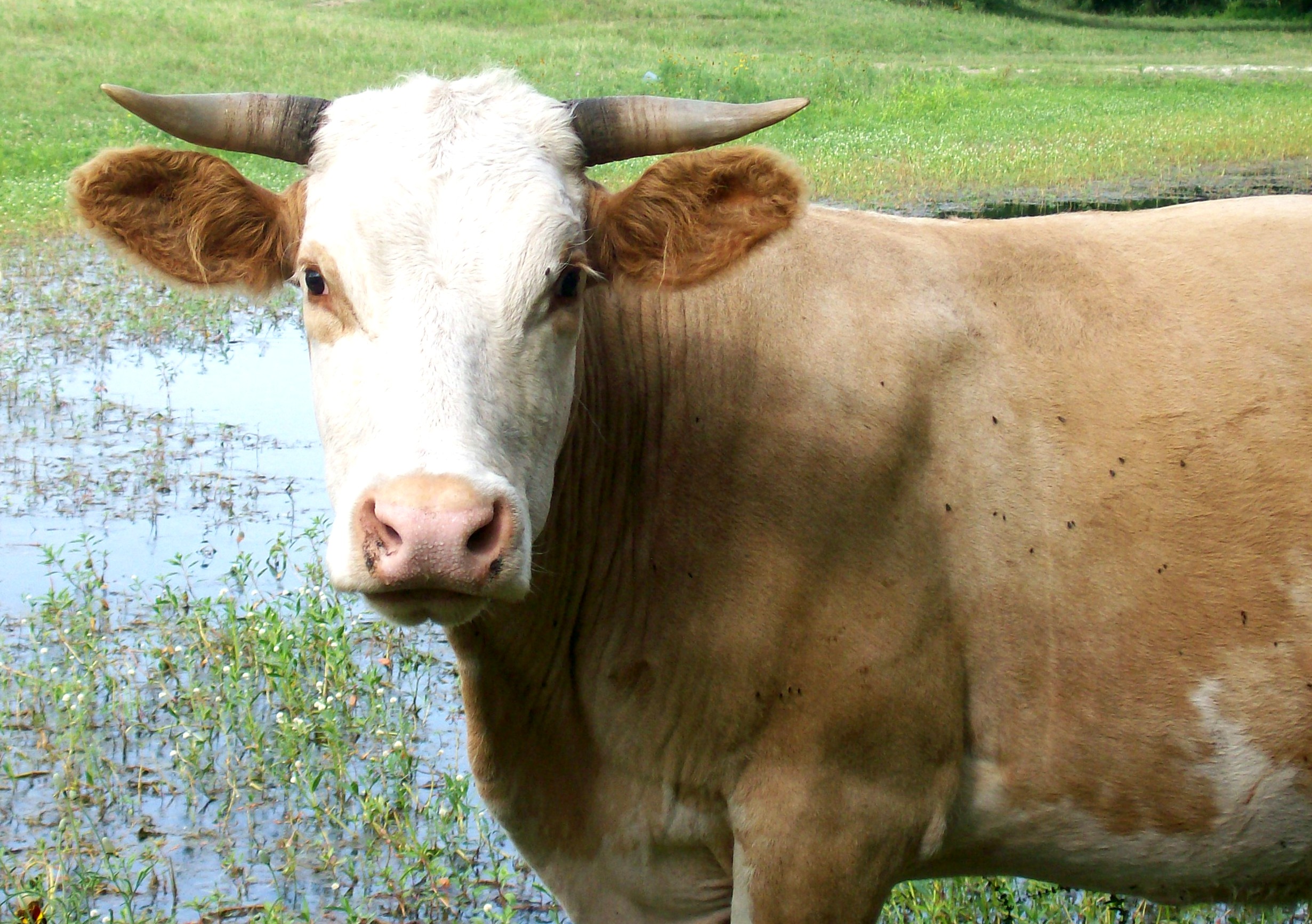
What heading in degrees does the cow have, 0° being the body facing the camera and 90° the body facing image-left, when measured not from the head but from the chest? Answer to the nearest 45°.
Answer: approximately 90°
